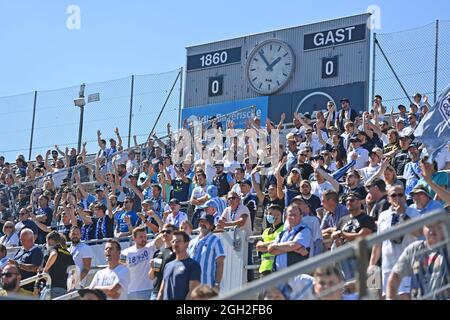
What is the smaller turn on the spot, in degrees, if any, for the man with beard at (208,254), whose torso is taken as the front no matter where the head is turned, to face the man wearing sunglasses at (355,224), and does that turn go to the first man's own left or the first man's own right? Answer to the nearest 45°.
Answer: approximately 90° to the first man's own left

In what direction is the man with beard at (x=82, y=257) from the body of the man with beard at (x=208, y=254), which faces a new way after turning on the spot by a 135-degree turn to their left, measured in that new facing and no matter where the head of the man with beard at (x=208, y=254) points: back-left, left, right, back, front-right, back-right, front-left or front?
back-left

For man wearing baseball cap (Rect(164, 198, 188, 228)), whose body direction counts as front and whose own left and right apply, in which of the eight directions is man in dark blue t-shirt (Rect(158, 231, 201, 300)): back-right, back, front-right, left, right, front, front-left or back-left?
front-left

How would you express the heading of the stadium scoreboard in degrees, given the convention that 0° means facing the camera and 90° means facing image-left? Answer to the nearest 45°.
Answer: approximately 45°

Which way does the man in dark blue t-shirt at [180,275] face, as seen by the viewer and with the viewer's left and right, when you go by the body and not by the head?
facing the viewer and to the left of the viewer

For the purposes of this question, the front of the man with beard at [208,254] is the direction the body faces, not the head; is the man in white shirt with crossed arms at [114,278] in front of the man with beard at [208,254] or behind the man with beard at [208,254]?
in front

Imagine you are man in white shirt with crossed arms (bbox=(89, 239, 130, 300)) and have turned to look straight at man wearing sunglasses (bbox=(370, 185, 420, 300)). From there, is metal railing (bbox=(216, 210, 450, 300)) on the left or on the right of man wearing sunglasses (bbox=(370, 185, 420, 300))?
right

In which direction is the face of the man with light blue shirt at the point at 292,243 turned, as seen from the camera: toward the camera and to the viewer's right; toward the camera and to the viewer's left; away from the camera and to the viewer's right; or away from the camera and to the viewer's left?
toward the camera and to the viewer's left

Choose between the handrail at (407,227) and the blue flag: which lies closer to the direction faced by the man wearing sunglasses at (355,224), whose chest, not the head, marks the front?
the handrail
